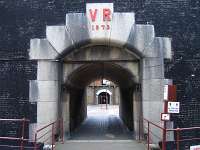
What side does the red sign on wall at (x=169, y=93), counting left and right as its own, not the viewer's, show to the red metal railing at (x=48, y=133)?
right

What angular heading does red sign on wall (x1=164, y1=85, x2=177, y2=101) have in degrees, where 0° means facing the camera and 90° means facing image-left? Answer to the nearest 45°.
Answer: approximately 0°

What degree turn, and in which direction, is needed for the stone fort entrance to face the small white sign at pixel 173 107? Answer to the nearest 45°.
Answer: approximately 45° to its left

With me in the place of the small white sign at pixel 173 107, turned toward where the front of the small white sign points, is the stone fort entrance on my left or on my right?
on my right

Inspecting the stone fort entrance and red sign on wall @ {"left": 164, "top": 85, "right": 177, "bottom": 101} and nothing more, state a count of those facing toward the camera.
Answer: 2

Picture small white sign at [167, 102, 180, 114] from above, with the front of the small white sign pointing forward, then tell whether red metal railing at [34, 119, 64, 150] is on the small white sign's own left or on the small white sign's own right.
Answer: on the small white sign's own right
